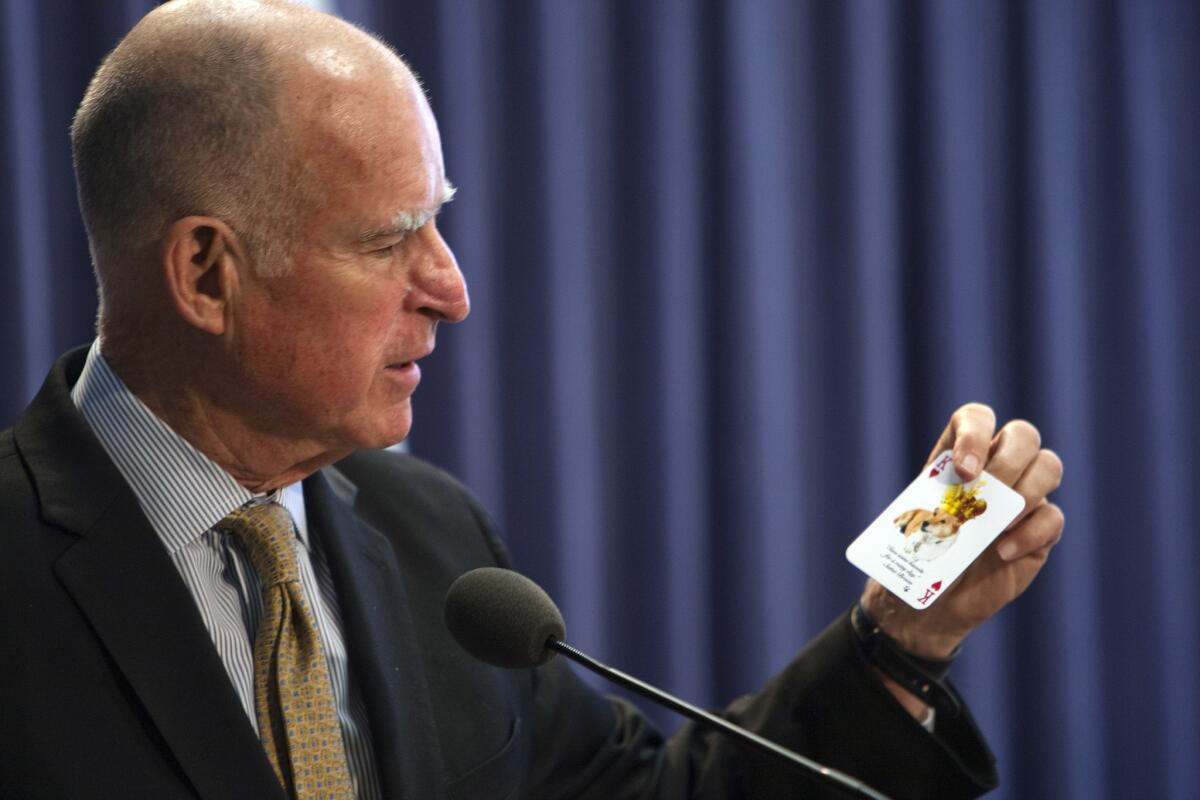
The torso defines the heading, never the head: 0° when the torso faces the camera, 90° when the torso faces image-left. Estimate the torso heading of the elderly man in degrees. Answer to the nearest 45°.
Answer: approximately 315°

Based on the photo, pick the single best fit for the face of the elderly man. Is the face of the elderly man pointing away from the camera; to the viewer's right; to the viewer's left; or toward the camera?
to the viewer's right
